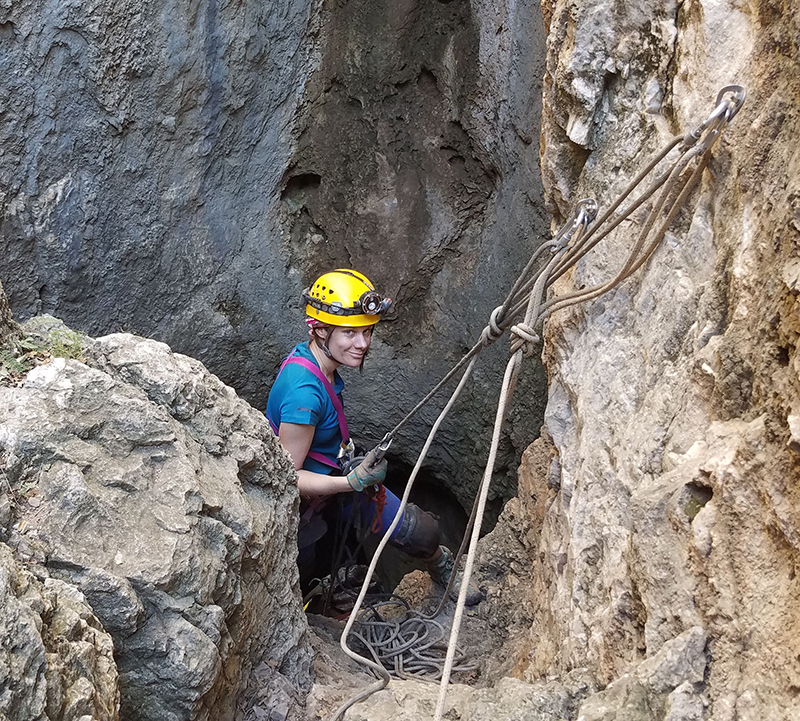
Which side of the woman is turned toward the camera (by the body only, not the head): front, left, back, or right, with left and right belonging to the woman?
right

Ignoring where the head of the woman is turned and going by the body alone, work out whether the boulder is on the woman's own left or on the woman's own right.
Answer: on the woman's own right
